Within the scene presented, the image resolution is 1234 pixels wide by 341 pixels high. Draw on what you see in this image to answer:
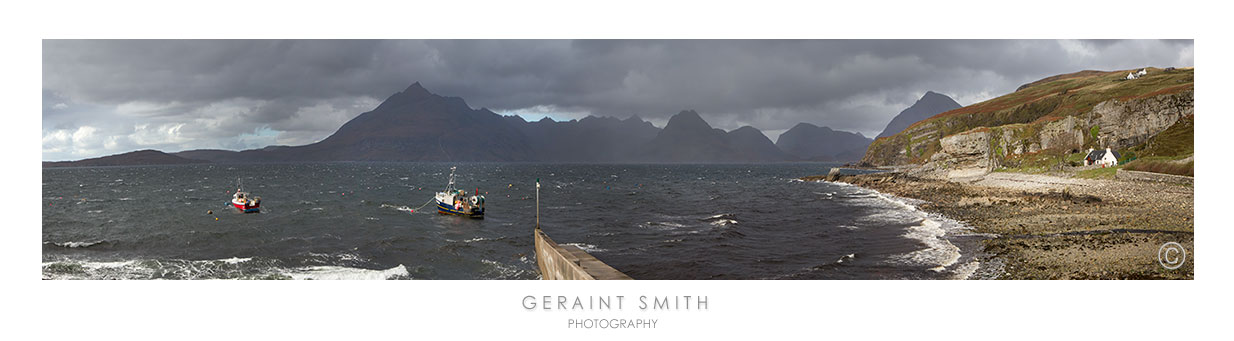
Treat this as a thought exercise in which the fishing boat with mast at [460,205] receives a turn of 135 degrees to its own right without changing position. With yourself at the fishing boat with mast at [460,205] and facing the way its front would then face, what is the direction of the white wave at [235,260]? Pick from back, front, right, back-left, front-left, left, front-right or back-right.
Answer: back-right

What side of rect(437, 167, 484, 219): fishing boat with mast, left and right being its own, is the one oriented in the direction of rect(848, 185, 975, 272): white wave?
back

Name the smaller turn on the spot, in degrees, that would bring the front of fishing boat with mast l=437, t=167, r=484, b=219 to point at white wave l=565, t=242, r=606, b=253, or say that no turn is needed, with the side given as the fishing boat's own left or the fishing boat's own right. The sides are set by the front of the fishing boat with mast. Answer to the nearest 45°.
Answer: approximately 180°

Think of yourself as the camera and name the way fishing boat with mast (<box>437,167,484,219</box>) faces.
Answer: facing away from the viewer and to the left of the viewer

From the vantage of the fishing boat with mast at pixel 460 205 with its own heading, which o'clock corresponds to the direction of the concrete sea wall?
The concrete sea wall is roughly at 7 o'clock from the fishing boat with mast.

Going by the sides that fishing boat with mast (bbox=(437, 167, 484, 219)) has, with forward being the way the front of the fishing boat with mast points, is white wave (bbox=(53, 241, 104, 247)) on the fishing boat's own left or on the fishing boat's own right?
on the fishing boat's own left

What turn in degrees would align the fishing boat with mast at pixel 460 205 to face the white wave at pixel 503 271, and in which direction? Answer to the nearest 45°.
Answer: approximately 135° to its left

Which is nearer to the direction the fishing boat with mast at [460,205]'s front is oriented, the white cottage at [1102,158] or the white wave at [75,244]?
the white wave

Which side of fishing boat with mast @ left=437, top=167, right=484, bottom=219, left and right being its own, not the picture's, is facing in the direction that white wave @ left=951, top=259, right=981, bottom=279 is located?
back

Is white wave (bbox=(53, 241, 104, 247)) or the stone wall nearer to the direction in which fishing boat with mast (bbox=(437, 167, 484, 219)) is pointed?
the white wave

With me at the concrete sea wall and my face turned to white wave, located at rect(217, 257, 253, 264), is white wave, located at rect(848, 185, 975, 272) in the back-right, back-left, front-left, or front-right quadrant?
back-right

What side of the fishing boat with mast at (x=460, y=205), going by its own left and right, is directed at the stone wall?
back
